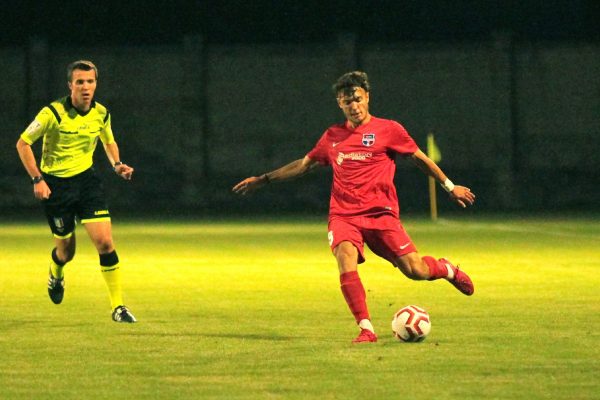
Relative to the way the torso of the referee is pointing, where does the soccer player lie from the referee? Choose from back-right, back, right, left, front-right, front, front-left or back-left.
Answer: front

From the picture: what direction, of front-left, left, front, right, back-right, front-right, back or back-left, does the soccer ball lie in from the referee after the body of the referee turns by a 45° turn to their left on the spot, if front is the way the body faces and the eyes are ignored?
front-right

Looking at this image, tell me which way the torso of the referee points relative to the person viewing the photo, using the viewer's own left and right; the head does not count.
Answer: facing the viewer and to the right of the viewer
